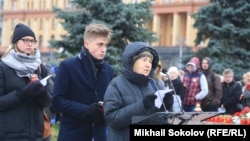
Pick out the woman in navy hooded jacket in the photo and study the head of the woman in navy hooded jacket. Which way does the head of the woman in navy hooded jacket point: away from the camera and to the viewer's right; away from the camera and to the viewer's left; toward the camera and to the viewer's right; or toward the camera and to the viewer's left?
toward the camera and to the viewer's right

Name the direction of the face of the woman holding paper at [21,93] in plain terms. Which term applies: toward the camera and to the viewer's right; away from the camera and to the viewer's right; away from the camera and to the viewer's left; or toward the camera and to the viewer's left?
toward the camera and to the viewer's right

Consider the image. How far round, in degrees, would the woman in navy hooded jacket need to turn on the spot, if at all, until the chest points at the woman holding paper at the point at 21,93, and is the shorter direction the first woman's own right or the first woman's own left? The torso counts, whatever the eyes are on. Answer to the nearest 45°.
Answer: approximately 180°

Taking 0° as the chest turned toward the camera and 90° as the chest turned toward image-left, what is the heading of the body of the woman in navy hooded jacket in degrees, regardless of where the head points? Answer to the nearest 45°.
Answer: approximately 315°
